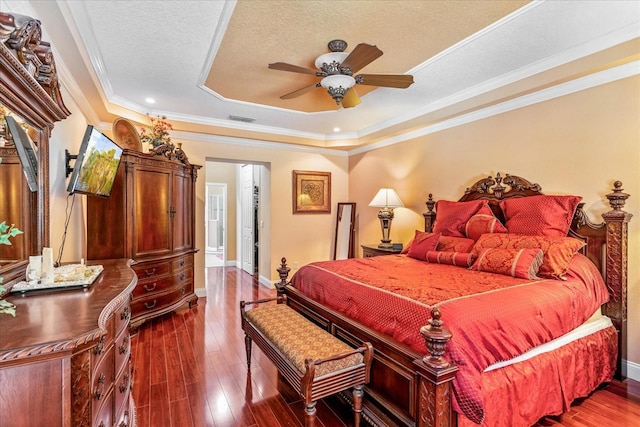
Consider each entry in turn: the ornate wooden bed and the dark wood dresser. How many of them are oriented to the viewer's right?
1

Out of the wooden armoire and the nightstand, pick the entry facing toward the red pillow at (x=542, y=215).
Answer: the wooden armoire

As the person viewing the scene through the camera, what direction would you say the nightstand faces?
facing the viewer and to the left of the viewer

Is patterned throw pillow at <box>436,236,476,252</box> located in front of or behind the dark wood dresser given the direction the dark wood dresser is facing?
in front

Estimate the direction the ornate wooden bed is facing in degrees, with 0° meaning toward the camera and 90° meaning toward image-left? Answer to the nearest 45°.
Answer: approximately 45°

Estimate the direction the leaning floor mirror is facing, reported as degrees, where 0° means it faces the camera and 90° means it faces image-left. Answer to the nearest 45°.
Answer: approximately 45°

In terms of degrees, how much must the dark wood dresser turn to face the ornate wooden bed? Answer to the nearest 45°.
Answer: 0° — it already faces it

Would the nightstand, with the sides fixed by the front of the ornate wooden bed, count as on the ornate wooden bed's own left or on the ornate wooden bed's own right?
on the ornate wooden bed's own right

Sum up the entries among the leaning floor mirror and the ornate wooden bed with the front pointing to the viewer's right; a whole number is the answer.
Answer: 0

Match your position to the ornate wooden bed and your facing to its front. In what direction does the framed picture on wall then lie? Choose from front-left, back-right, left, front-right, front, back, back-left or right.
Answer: right

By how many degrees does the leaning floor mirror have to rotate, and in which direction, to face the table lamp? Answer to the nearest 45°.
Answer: approximately 90° to its left

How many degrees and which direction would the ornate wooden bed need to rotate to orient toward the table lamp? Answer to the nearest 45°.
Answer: approximately 135° to its right

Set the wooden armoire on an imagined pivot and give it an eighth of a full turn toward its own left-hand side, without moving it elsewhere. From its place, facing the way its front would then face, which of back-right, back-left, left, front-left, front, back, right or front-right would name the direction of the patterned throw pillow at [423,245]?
front-right

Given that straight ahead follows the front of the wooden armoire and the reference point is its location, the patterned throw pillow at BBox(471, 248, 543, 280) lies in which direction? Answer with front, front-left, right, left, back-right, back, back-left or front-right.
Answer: front

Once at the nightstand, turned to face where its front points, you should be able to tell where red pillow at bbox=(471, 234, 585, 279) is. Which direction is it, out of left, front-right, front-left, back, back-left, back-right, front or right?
left

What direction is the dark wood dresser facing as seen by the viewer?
to the viewer's right

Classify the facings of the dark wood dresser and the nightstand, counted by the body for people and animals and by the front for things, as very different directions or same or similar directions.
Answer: very different directions

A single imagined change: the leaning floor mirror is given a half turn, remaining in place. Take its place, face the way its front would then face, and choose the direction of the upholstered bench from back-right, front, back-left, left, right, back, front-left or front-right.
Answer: back-right

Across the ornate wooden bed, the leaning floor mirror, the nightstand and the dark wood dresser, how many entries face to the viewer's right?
1

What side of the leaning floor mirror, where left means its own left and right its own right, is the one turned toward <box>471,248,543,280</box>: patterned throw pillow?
left
